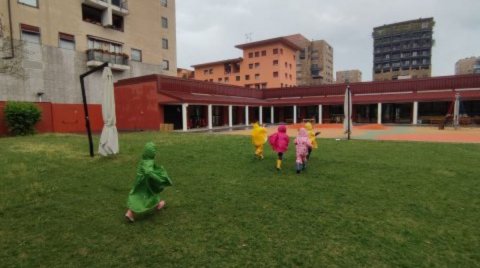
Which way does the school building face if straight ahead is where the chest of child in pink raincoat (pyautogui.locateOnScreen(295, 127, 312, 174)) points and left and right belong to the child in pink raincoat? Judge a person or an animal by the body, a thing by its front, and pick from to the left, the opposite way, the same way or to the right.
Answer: the opposite way

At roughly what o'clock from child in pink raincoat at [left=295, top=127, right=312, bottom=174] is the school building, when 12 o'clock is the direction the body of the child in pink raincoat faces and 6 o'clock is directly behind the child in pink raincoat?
The school building is roughly at 12 o'clock from the child in pink raincoat.

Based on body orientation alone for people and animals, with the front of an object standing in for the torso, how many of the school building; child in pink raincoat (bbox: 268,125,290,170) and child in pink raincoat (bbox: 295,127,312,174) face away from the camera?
2

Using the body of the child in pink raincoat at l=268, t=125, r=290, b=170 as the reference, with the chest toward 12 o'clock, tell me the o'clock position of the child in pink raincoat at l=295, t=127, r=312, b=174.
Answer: the child in pink raincoat at l=295, t=127, r=312, b=174 is roughly at 4 o'clock from the child in pink raincoat at l=268, t=125, r=290, b=170.

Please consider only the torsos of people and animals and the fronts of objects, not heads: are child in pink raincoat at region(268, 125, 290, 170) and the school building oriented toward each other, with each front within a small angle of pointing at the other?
yes

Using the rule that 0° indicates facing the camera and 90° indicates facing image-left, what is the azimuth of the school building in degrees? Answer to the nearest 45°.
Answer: approximately 0°

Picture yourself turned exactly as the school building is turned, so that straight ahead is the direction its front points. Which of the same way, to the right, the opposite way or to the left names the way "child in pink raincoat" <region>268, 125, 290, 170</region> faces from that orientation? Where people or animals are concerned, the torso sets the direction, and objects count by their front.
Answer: the opposite way

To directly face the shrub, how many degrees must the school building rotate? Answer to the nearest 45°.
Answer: approximately 45° to its right

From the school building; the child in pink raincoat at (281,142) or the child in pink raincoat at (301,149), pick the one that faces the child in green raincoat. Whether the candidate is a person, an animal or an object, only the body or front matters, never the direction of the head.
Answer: the school building

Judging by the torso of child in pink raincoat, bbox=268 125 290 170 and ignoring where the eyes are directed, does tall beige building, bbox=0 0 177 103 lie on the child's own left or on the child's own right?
on the child's own left

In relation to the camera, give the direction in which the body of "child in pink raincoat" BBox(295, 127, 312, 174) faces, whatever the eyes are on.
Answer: away from the camera

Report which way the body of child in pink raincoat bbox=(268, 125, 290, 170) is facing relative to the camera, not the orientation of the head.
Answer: away from the camera
